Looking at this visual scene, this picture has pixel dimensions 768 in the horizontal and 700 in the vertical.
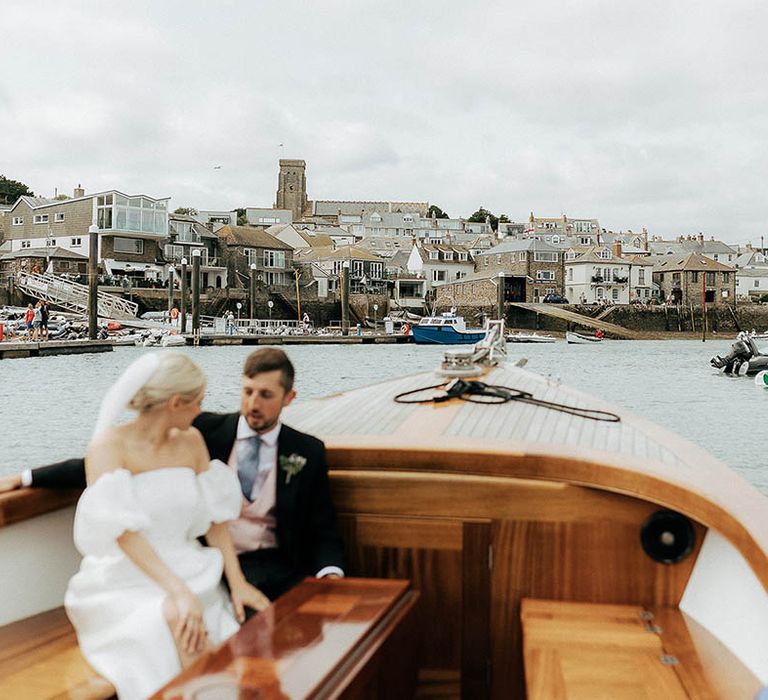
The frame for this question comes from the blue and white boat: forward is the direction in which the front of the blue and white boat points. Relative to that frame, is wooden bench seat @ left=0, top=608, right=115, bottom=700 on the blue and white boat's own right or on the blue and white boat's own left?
on the blue and white boat's own left

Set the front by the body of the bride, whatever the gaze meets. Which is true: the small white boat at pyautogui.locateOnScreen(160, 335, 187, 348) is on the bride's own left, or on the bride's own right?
on the bride's own left

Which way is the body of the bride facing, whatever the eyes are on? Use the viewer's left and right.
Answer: facing the viewer and to the right of the viewer

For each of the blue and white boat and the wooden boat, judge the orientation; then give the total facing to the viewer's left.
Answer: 1

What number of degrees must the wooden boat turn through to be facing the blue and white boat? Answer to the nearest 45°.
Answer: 0° — it already faces it

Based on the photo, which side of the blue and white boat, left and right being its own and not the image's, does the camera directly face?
left

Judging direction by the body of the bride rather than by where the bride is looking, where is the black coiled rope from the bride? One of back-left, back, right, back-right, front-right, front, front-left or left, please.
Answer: left

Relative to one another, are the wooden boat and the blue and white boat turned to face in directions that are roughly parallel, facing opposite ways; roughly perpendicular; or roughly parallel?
roughly perpendicular

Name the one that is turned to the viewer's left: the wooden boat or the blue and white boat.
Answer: the blue and white boat

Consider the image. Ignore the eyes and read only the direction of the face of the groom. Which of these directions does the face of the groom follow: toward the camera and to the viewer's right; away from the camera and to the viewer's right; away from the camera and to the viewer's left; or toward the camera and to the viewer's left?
toward the camera and to the viewer's left

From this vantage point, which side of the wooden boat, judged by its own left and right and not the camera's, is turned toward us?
back

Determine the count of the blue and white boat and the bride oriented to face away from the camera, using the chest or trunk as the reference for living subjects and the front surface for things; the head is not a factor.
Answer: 0
